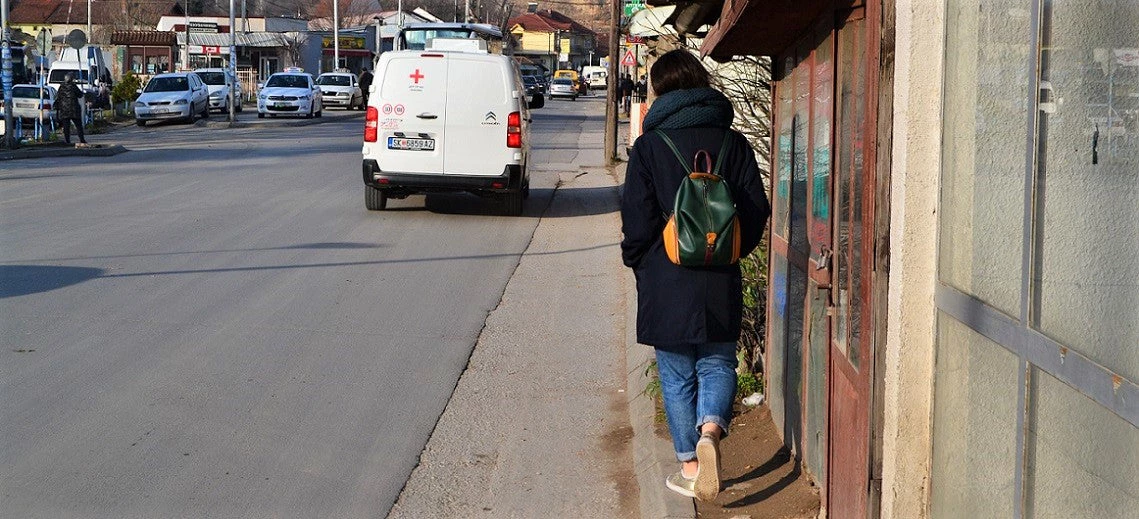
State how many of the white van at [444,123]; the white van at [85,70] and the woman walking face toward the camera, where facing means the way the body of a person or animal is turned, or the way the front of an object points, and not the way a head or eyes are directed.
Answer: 1

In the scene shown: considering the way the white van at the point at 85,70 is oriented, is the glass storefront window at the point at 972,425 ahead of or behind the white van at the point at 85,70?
ahead

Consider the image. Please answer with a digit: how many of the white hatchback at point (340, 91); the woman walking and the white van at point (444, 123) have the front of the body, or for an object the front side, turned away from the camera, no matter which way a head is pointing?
2

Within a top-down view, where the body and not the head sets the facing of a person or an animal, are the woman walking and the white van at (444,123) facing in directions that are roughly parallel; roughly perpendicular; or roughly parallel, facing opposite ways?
roughly parallel

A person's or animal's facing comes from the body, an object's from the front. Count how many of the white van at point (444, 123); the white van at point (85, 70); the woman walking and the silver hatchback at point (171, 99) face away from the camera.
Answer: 2

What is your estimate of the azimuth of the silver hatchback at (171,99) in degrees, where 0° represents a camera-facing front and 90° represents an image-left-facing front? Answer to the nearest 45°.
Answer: approximately 45°

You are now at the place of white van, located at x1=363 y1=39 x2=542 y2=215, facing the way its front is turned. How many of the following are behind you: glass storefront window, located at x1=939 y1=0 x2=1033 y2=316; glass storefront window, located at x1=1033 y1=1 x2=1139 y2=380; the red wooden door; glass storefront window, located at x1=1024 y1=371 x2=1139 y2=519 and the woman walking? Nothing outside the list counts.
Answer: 5

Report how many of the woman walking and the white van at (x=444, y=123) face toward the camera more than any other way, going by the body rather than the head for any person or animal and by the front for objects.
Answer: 0

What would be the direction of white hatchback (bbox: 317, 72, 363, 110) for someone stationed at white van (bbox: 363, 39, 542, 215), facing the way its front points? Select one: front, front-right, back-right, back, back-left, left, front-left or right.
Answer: front

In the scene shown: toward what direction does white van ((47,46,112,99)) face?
toward the camera

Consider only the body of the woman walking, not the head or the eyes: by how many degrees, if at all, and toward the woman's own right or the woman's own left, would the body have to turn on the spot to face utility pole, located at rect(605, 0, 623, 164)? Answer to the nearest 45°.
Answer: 0° — they already face it

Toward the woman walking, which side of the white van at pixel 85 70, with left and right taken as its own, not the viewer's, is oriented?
front

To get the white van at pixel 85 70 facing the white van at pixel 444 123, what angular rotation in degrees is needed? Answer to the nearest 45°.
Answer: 0° — it already faces it

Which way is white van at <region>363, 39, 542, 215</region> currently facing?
away from the camera

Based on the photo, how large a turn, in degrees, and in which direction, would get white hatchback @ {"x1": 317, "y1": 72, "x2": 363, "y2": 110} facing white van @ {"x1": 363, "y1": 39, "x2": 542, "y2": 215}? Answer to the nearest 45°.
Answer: approximately 45° to its left

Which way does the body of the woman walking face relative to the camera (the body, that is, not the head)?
away from the camera
